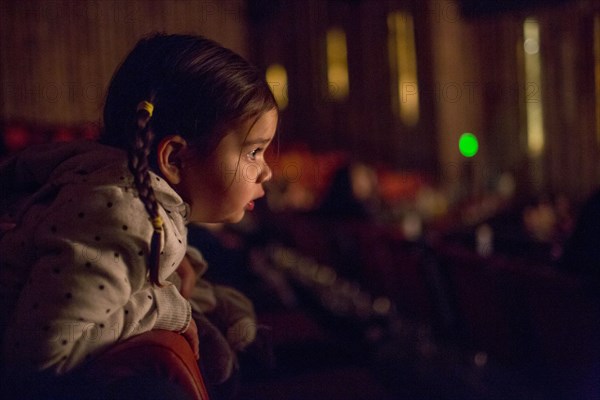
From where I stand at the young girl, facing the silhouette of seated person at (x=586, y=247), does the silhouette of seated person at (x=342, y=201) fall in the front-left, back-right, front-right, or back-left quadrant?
front-left

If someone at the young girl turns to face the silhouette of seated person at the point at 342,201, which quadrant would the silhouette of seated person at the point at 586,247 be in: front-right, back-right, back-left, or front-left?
front-right

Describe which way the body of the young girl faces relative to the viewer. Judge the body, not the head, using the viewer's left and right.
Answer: facing to the right of the viewer

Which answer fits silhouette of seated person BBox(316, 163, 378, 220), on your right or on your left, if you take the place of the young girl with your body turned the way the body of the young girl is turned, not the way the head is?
on your left

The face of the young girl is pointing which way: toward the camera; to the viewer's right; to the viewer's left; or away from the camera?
to the viewer's right
